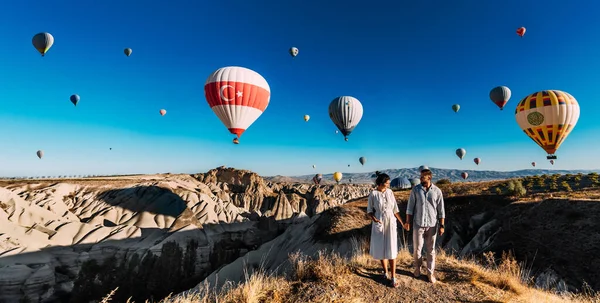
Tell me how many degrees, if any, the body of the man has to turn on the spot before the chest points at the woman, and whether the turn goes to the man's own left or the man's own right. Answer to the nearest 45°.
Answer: approximately 45° to the man's own right

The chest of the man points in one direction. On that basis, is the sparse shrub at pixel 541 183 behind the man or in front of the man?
behind

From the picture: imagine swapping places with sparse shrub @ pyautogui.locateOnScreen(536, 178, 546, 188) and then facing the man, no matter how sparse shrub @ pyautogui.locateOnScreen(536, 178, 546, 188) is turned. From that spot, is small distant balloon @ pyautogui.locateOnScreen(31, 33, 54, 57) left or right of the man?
right

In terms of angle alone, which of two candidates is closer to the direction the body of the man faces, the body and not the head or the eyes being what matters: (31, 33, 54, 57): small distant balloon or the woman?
the woman

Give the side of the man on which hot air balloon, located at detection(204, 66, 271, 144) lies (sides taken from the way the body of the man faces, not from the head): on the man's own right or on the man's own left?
on the man's own right

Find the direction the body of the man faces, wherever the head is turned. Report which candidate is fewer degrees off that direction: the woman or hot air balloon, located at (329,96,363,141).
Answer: the woman

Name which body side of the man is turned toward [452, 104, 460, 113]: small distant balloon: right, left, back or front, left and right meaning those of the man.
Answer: back

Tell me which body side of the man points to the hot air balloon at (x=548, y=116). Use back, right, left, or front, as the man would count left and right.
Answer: back

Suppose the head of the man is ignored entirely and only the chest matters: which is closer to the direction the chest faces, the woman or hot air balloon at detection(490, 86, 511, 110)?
the woman

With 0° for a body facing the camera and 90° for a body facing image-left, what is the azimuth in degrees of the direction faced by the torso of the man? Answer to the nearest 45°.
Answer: approximately 0°

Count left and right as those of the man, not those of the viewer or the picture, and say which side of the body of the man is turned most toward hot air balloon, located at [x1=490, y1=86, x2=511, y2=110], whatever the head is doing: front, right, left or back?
back

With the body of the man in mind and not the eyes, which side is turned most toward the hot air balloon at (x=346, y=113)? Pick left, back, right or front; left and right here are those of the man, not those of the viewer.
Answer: back
